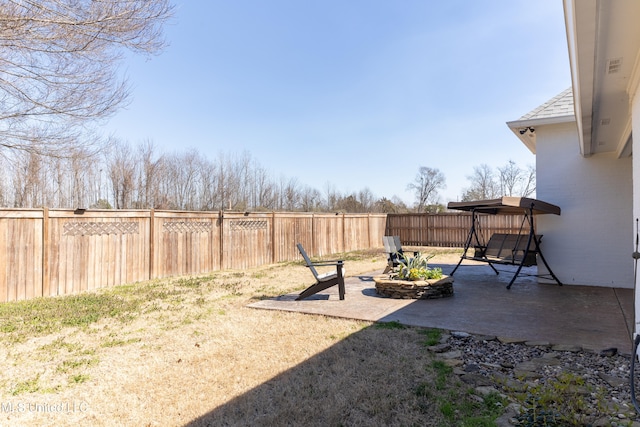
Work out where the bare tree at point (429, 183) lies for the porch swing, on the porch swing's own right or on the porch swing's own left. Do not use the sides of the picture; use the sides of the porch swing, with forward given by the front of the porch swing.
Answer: on the porch swing's own right

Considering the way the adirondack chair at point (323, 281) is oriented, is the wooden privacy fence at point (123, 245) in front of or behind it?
behind

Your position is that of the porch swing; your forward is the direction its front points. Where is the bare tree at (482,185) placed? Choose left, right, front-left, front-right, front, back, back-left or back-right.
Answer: back-right

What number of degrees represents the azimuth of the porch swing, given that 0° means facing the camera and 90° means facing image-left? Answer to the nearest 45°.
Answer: approximately 45°

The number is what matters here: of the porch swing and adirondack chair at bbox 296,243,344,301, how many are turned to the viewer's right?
1

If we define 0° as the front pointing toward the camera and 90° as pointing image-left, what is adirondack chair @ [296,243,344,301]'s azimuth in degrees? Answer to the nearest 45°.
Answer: approximately 270°

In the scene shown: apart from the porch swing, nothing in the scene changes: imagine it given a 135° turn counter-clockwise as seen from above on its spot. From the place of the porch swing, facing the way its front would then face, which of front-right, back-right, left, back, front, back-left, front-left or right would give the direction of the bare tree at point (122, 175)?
back

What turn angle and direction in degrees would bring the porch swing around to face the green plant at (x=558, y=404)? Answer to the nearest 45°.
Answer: approximately 45° to its left

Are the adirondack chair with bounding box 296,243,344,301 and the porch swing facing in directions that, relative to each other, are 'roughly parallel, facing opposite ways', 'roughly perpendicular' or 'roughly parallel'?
roughly parallel, facing opposite ways

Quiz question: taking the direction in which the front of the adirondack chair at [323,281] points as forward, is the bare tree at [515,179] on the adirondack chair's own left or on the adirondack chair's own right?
on the adirondack chair's own left

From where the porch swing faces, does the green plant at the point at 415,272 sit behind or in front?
in front

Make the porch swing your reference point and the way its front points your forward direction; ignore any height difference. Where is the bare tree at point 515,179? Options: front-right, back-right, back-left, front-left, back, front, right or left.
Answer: back-right

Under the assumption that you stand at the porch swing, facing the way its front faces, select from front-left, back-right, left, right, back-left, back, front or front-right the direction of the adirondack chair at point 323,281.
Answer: front

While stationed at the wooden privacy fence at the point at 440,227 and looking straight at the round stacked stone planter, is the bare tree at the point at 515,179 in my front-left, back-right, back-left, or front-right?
back-left

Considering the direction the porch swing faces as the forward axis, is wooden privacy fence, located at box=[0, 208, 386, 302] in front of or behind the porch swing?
in front

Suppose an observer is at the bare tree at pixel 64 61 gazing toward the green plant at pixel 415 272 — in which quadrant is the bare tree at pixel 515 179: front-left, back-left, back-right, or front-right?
front-left
